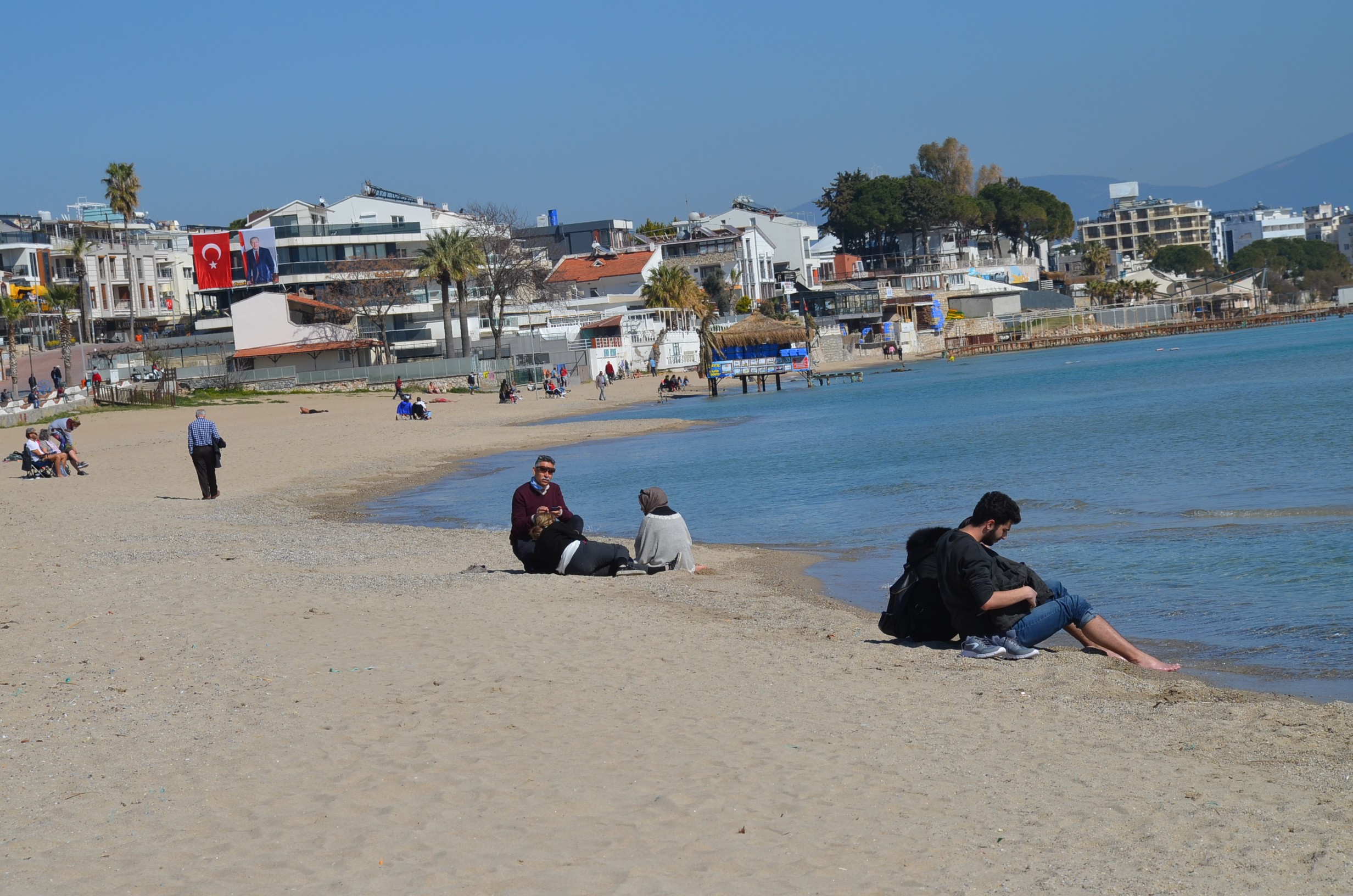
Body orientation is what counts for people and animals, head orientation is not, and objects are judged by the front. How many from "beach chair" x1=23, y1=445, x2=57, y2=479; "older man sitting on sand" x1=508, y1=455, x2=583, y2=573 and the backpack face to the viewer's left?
1

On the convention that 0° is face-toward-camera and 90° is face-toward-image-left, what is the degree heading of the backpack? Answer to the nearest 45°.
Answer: approximately 90°

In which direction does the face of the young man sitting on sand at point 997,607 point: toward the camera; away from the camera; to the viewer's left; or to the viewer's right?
to the viewer's right

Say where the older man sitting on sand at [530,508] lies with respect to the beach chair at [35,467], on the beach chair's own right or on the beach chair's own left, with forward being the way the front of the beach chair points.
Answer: on the beach chair's own right

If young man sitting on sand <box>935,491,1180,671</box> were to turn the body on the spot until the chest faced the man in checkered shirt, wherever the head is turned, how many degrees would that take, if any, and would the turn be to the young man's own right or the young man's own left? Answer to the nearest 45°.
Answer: approximately 135° to the young man's own left

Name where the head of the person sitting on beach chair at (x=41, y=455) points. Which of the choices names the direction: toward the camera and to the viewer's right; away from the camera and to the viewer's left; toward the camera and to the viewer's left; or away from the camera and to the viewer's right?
toward the camera and to the viewer's right

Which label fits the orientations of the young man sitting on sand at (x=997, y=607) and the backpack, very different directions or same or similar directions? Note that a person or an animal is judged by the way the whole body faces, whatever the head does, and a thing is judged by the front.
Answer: very different directions

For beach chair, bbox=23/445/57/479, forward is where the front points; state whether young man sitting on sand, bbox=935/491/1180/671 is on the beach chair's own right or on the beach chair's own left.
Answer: on the beach chair's own right

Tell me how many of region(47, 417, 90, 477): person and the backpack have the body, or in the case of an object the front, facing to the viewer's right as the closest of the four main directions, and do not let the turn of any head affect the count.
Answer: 1

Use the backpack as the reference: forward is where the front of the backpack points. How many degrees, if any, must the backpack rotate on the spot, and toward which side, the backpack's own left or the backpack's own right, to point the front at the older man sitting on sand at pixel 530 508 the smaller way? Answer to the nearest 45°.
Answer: approximately 45° to the backpack's own right

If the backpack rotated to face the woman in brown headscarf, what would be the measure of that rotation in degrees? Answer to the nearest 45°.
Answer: approximately 45° to its right

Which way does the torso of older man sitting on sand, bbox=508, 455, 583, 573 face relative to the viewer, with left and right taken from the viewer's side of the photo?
facing the viewer and to the right of the viewer

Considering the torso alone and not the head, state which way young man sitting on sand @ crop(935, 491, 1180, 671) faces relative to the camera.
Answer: to the viewer's right
